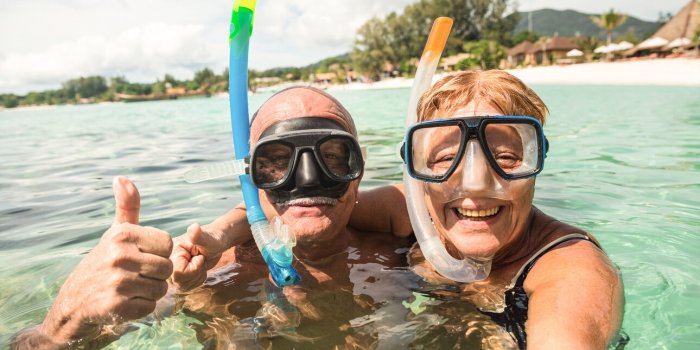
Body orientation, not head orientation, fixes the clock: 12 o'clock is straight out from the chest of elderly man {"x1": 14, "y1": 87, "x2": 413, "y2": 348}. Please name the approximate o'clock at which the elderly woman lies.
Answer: The elderly woman is roughly at 10 o'clock from the elderly man.

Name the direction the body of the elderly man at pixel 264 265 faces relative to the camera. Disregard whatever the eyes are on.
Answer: toward the camera

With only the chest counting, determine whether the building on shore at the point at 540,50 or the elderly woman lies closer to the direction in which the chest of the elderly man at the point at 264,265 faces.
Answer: the elderly woman

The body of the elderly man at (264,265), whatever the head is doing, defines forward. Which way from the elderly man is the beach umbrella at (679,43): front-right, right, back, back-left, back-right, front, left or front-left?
back-left

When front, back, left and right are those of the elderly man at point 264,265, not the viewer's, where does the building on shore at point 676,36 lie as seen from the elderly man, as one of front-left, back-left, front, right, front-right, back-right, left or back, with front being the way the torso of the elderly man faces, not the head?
back-left

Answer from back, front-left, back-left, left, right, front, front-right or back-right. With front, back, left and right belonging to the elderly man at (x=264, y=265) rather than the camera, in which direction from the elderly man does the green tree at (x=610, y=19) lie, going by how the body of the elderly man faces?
back-left
